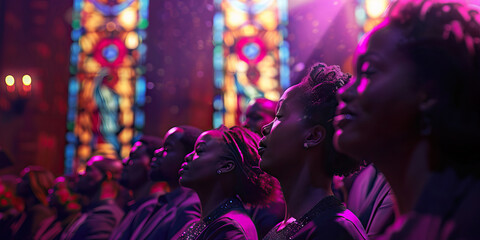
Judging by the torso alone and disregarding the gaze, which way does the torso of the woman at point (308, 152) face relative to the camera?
to the viewer's left

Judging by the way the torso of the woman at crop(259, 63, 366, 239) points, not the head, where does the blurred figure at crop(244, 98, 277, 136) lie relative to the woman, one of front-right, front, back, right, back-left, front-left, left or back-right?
right

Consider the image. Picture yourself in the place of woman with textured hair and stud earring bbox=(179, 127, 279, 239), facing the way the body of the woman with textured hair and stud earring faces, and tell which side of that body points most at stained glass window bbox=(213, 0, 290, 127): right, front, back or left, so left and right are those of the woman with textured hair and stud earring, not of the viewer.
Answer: right

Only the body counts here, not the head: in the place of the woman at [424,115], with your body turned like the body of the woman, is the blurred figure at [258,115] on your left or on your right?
on your right

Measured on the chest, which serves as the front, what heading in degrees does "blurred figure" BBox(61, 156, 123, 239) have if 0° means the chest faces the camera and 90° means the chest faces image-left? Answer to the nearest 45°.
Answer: approximately 90°

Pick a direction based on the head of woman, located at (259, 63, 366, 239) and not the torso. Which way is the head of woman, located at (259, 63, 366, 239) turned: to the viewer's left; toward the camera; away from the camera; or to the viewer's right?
to the viewer's left

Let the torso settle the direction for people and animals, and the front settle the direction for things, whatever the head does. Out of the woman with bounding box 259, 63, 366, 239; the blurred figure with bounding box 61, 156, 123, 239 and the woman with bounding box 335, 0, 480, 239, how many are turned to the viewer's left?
3

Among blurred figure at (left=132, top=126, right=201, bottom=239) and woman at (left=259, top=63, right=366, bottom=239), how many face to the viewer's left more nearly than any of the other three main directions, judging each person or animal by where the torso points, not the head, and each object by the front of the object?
2

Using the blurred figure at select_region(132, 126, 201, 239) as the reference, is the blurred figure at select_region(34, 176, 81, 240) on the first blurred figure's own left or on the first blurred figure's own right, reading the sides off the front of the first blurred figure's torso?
on the first blurred figure's own right

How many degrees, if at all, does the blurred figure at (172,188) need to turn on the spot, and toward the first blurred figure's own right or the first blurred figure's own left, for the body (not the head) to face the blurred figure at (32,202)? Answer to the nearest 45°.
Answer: approximately 45° to the first blurred figure's own right

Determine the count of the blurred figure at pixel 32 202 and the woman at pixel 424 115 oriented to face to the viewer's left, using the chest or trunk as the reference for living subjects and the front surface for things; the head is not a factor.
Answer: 2

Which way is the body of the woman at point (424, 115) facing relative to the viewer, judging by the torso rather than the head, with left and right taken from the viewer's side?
facing to the left of the viewer

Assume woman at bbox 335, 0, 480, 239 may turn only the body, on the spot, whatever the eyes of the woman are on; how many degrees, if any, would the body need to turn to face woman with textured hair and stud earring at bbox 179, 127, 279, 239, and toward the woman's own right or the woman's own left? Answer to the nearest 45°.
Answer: approximately 45° to the woman's own right

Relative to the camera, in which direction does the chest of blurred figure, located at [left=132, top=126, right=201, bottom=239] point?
to the viewer's left

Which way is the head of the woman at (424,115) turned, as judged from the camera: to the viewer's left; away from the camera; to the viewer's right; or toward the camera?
to the viewer's left

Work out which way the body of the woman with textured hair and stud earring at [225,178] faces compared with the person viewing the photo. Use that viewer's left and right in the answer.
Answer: facing to the left of the viewer

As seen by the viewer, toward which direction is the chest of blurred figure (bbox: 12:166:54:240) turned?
to the viewer's left

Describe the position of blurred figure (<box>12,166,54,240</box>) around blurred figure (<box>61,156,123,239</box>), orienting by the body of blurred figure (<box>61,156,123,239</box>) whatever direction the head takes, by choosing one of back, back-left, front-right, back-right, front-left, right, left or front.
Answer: front-right
